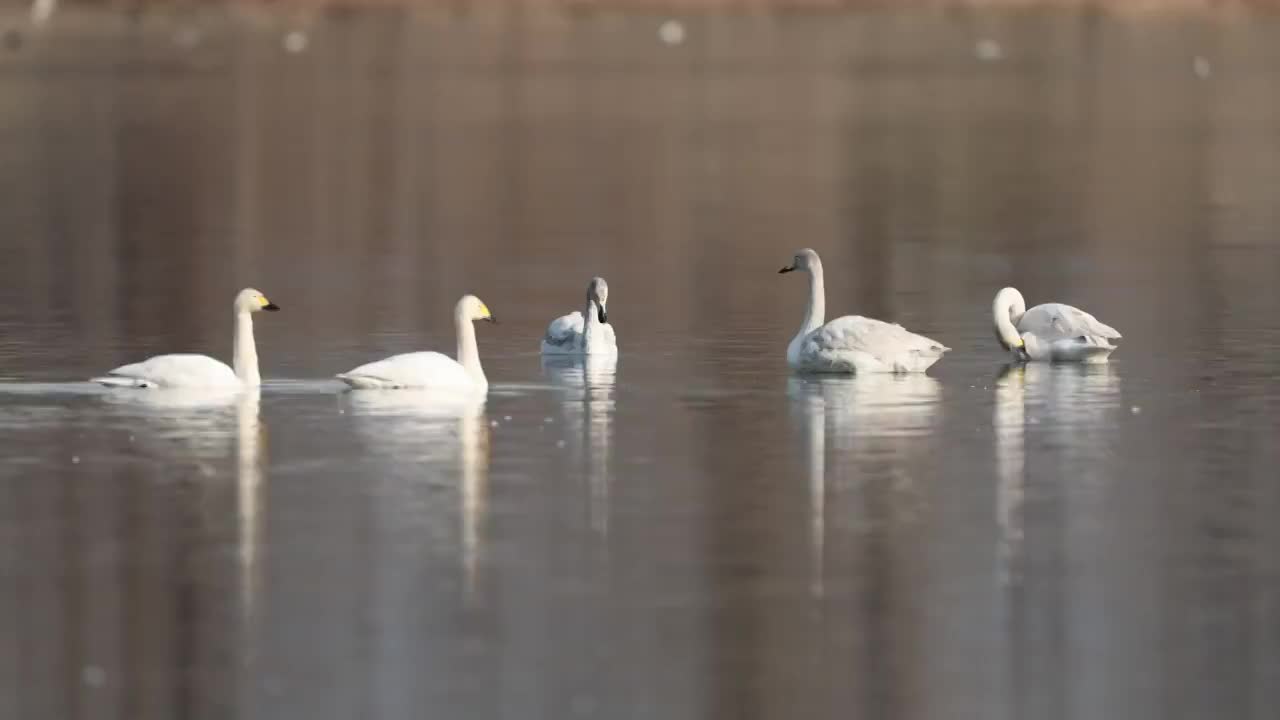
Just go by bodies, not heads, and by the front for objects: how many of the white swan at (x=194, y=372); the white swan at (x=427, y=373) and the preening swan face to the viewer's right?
2

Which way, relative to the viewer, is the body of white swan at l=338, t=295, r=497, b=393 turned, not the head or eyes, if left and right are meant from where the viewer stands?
facing to the right of the viewer

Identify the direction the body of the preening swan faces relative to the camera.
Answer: to the viewer's left

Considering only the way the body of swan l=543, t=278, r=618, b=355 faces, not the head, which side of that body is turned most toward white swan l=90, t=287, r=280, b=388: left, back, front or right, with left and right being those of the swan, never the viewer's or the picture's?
right

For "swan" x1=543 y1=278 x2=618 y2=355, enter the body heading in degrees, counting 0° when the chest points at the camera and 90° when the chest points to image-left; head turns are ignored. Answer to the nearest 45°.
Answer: approximately 315°

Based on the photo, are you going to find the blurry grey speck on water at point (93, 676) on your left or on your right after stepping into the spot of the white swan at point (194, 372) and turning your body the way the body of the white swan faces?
on your right

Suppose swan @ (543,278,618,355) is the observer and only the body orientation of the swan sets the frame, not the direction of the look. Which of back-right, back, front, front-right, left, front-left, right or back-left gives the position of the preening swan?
front-left

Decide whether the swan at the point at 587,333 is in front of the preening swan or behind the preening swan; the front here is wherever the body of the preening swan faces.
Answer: in front

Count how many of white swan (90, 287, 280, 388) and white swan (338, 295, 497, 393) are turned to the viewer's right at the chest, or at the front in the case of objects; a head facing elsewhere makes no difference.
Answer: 2

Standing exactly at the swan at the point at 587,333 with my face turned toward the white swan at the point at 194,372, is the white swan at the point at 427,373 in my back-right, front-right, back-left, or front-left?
front-left

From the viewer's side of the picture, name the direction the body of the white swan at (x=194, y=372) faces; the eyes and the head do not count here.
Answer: to the viewer's right

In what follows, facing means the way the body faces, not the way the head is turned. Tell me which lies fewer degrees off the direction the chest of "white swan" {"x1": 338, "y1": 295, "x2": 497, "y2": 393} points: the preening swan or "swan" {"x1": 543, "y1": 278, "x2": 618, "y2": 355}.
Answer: the preening swan

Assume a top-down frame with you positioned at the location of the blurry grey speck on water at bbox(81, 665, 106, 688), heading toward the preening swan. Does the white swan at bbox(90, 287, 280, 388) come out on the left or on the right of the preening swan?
left

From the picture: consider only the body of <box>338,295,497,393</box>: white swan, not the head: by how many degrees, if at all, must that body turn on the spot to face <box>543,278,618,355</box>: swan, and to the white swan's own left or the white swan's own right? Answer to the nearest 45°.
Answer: approximately 45° to the white swan's own left
